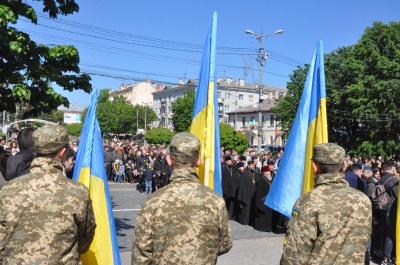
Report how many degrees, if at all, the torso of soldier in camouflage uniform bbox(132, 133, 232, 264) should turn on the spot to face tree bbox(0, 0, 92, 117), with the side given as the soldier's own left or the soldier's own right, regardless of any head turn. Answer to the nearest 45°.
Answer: approximately 45° to the soldier's own left

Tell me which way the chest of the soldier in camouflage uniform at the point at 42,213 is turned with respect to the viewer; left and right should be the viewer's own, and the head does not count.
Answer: facing away from the viewer and to the right of the viewer

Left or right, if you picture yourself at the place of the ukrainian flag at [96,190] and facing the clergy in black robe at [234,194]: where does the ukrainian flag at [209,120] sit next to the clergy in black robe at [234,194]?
right

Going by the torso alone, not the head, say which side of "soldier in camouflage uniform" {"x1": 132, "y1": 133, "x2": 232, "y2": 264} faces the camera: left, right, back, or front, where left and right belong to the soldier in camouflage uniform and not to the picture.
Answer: back

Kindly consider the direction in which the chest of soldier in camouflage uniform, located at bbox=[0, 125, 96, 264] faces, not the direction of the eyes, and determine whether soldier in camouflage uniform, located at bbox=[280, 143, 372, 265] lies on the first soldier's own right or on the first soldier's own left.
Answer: on the first soldier's own right

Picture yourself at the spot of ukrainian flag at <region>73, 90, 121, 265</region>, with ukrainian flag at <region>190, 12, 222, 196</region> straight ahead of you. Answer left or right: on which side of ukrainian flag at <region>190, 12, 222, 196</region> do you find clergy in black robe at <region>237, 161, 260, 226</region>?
left

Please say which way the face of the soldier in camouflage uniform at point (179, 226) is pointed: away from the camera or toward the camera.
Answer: away from the camera
